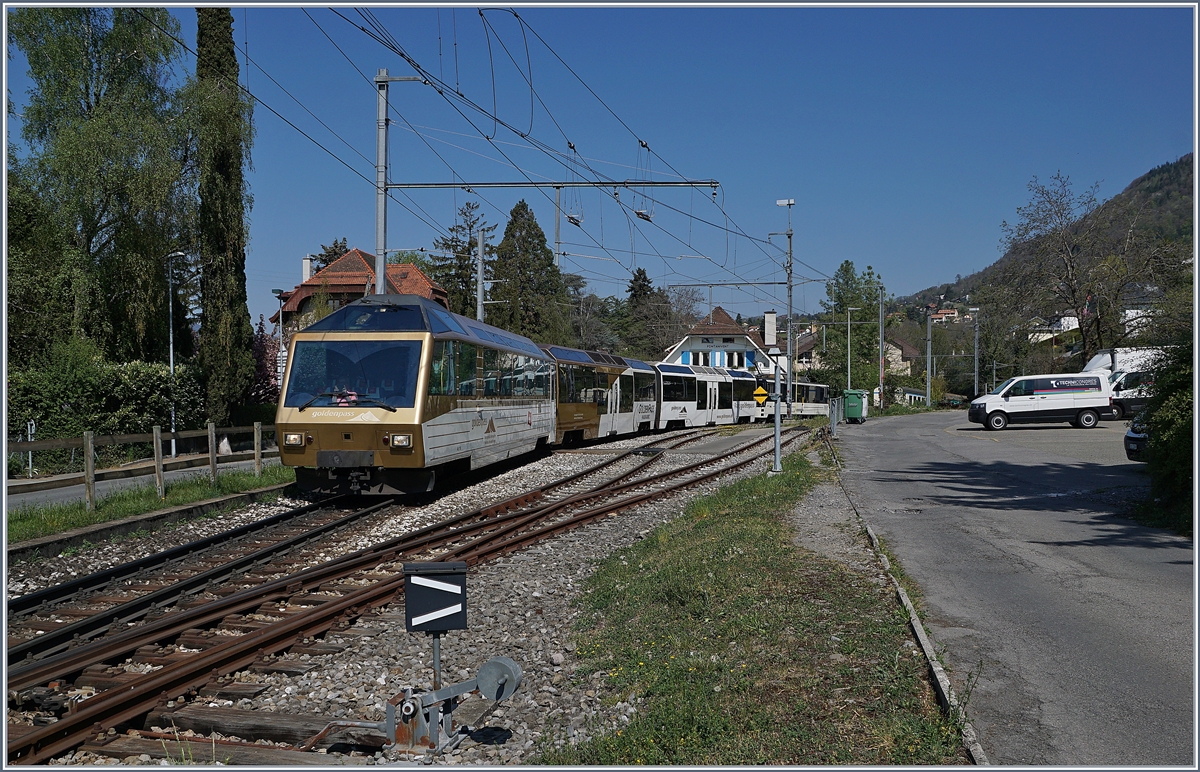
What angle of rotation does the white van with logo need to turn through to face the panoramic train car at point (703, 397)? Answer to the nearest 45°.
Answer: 0° — it already faces it

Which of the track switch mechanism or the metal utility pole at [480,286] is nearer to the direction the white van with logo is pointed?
the metal utility pole

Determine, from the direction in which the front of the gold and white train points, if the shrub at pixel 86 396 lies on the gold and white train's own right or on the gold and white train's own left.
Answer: on the gold and white train's own right

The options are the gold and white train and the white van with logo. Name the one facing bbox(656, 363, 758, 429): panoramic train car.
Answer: the white van with logo

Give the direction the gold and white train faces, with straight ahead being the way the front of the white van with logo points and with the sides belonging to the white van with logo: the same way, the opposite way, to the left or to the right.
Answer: to the left

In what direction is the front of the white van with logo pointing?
to the viewer's left

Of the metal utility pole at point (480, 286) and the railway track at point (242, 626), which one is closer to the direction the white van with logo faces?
the metal utility pole

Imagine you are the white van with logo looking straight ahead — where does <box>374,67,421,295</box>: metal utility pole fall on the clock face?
The metal utility pole is roughly at 10 o'clock from the white van with logo.
